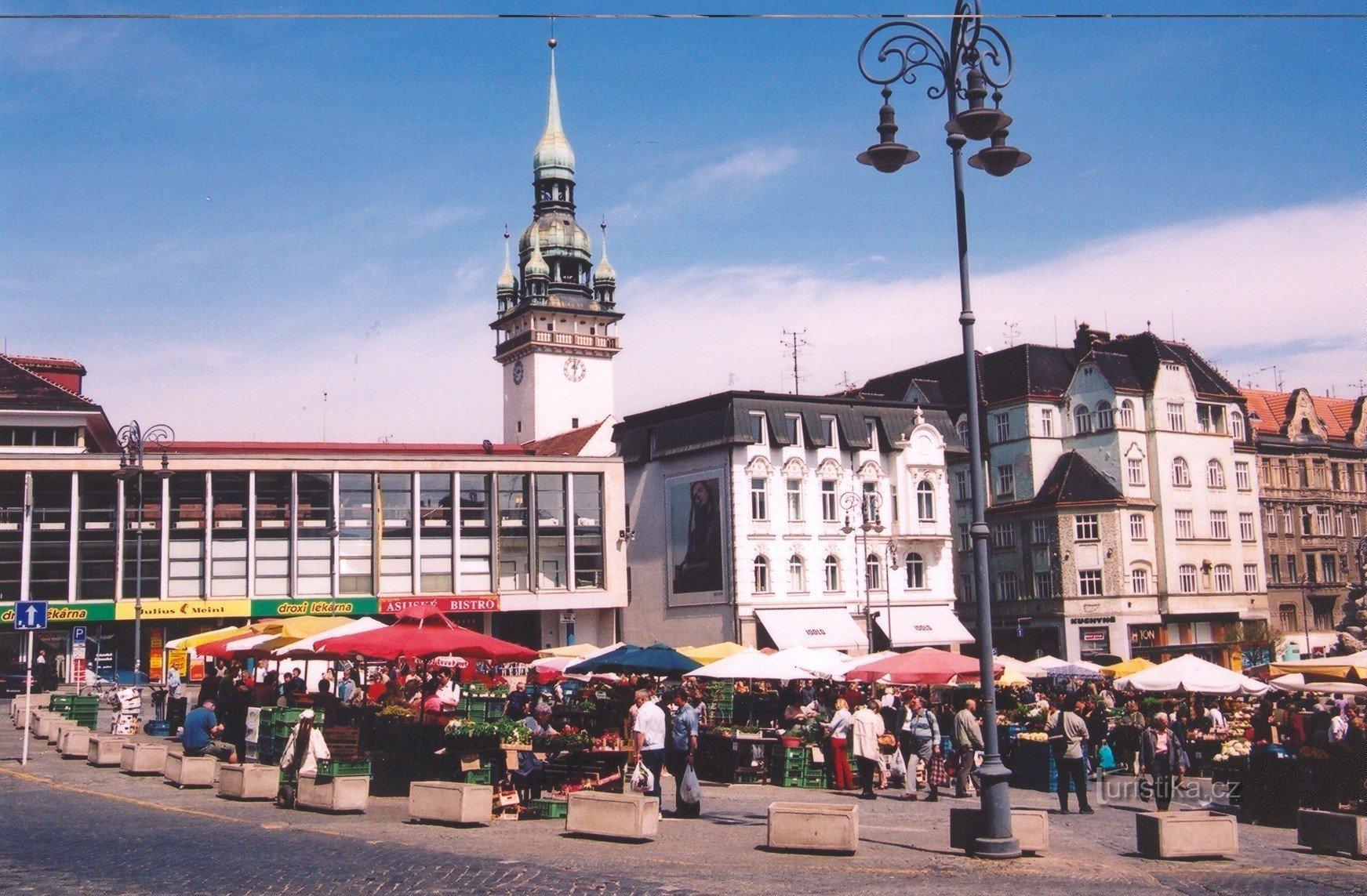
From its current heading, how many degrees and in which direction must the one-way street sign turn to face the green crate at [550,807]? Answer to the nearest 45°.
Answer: approximately 45° to its left

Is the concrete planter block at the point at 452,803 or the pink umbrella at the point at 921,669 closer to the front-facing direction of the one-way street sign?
the concrete planter block

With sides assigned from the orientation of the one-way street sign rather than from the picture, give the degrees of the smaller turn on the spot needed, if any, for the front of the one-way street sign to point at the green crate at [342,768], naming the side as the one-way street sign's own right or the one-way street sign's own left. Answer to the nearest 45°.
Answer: approximately 45° to the one-way street sign's own left

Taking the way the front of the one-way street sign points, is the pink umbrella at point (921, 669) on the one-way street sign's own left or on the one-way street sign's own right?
on the one-way street sign's own left

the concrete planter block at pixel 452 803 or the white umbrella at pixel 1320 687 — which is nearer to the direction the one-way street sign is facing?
the concrete planter block

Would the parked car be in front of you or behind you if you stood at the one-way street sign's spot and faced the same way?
behind

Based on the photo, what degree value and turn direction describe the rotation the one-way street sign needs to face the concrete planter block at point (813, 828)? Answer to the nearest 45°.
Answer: approximately 45° to its left

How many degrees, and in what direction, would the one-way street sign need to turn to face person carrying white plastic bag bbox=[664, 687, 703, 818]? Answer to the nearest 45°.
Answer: approximately 45° to its left

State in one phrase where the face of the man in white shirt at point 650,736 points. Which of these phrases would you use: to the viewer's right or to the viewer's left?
to the viewer's left

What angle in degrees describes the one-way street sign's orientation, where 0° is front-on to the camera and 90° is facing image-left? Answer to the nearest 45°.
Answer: approximately 0°

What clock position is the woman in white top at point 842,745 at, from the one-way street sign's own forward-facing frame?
The woman in white top is roughly at 10 o'clock from the one-way street sign.
